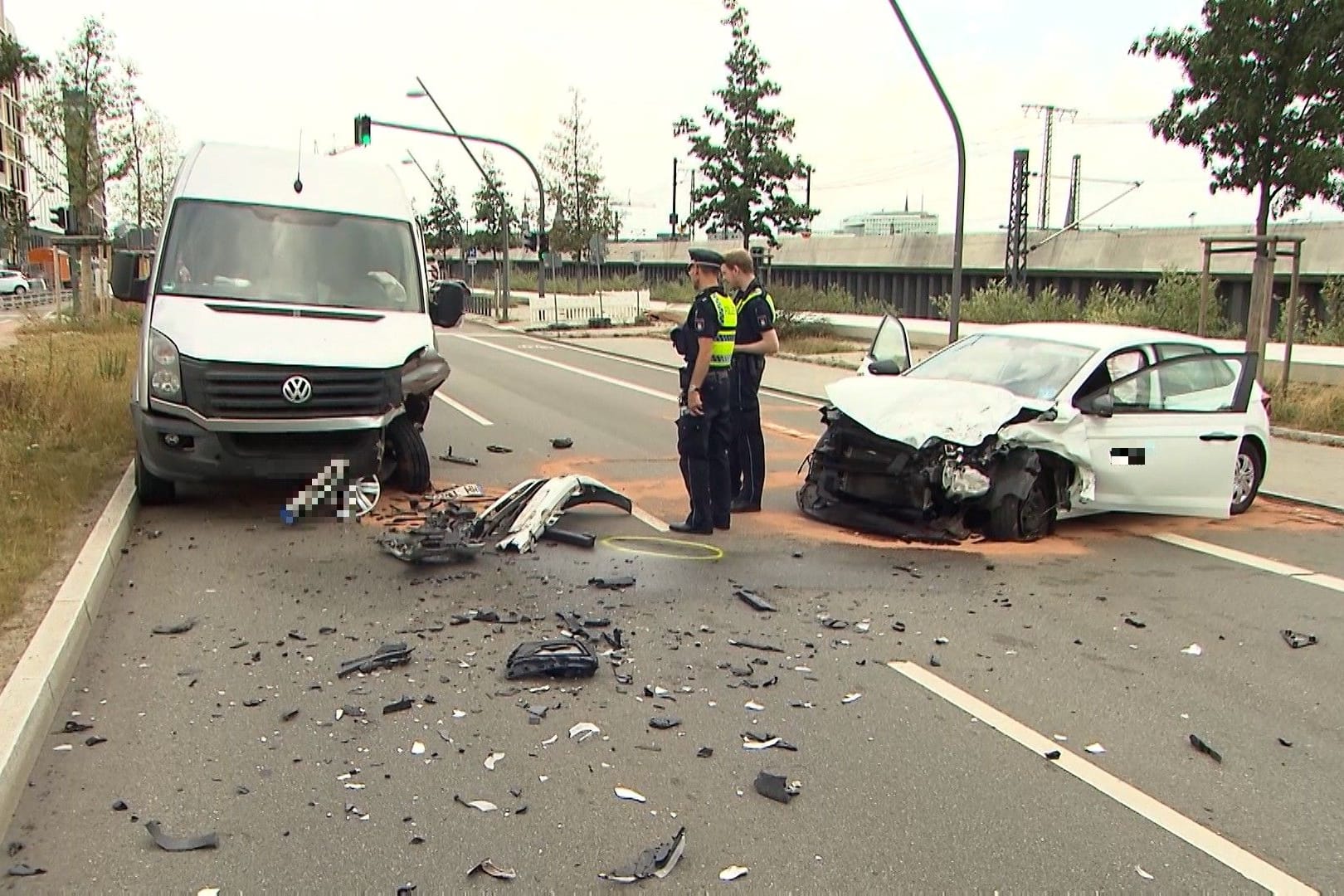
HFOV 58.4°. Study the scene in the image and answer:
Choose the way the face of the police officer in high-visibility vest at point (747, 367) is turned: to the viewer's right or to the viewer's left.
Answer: to the viewer's left

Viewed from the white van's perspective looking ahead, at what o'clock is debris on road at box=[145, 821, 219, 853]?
The debris on road is roughly at 12 o'clock from the white van.

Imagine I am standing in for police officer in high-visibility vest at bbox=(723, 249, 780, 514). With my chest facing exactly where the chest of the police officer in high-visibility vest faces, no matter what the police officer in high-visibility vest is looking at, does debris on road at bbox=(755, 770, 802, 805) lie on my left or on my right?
on my left

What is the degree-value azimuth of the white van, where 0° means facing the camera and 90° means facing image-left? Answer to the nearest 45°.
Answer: approximately 0°

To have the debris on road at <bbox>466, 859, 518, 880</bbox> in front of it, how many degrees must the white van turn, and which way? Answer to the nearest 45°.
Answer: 0° — it already faces it

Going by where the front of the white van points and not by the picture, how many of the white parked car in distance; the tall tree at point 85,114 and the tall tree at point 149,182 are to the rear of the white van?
3

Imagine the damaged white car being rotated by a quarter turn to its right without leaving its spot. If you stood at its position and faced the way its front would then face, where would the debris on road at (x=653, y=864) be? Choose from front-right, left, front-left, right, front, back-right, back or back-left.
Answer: back-left

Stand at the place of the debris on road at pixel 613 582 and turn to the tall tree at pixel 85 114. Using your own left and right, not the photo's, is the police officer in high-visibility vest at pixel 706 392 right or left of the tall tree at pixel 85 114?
right

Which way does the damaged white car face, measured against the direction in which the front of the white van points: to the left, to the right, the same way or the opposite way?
to the right
